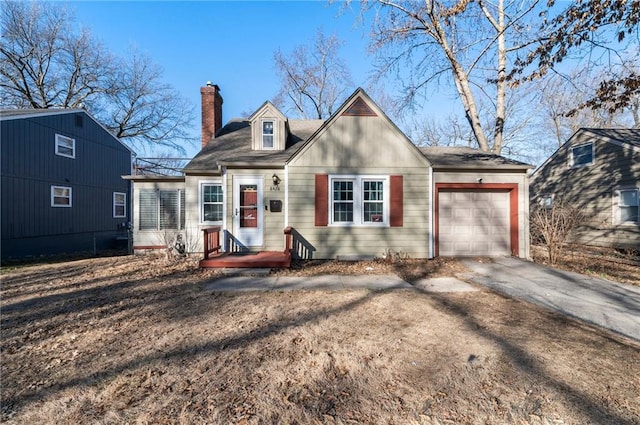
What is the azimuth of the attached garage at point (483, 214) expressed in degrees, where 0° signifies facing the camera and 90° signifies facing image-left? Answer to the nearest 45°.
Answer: approximately 0°

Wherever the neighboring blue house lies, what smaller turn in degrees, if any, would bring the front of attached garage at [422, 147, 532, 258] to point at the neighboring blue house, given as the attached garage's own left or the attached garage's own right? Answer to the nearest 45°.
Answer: approximately 90° to the attached garage's own right

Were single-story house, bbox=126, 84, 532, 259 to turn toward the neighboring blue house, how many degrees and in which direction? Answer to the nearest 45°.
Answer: approximately 90° to its right

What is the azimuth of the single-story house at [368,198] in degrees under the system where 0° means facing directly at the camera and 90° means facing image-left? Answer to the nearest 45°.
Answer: approximately 0°
